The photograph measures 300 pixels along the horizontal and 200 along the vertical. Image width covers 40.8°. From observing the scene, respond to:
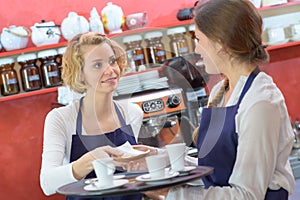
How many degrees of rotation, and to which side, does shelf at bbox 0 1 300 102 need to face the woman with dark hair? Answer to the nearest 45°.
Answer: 0° — it already faces them

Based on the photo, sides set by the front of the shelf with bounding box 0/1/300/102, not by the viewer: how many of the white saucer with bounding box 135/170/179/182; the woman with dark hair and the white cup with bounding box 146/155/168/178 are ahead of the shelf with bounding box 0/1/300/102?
3

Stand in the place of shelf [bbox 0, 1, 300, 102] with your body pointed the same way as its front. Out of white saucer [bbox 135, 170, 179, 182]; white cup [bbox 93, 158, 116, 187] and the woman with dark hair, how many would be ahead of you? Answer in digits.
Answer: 3

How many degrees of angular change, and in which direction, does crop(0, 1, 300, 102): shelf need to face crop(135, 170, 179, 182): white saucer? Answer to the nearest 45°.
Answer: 0° — it already faces it

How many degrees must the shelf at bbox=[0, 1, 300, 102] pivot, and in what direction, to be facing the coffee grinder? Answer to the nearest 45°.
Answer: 0° — it already faces it

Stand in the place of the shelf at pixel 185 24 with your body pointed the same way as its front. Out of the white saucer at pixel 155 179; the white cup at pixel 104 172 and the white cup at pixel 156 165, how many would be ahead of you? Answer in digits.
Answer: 3

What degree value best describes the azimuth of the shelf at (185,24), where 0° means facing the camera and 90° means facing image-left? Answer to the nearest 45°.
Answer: approximately 0°

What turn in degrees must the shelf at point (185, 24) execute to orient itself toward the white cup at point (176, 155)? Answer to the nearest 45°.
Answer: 0° — it already faces it
